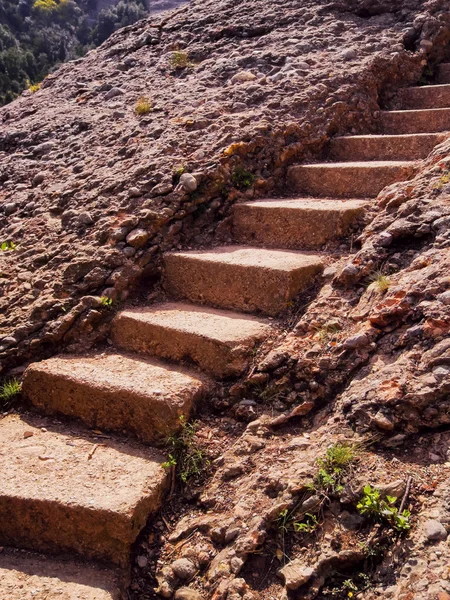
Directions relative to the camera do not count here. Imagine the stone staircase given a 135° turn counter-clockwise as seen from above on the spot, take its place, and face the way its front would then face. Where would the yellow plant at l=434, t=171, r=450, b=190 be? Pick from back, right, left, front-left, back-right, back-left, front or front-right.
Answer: front

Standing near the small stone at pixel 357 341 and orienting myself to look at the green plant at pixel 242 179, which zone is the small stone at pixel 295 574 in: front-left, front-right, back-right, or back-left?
back-left

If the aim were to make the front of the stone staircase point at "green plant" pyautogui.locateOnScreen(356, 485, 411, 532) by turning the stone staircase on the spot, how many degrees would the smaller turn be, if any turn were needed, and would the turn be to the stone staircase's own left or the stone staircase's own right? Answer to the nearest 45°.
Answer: approximately 90° to the stone staircase's own left

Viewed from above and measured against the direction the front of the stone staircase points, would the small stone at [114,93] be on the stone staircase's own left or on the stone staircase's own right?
on the stone staircase's own right

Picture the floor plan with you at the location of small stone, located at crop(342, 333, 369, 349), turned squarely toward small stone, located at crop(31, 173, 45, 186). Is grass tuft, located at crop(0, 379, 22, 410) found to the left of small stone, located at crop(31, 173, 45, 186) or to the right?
left

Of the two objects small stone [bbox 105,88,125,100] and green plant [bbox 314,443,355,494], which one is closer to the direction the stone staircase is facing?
the green plant

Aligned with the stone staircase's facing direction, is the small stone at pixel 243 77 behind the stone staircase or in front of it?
behind

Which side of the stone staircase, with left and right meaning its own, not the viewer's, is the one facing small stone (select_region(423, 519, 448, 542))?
left

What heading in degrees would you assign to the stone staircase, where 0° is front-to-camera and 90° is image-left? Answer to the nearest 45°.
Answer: approximately 45°

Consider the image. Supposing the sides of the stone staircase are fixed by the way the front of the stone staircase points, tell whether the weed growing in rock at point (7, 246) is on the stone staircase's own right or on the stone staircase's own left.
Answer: on the stone staircase's own right

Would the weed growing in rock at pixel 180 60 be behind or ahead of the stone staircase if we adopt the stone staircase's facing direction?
behind
